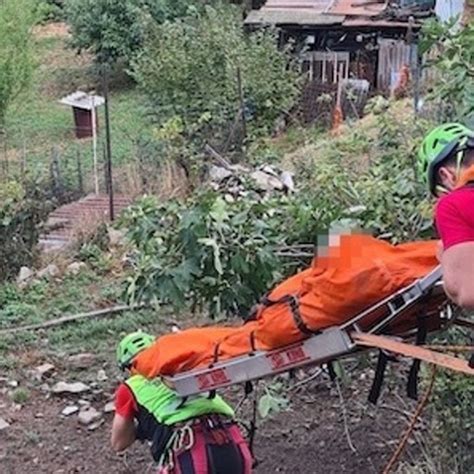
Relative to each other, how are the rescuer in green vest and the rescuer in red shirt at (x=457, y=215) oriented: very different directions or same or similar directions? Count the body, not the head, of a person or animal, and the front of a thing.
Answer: same or similar directions

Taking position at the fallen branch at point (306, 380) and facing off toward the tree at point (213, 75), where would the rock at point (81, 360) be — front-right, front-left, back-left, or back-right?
front-left

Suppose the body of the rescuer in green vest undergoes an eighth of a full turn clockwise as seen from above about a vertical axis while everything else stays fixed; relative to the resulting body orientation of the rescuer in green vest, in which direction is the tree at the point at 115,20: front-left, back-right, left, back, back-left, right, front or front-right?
front

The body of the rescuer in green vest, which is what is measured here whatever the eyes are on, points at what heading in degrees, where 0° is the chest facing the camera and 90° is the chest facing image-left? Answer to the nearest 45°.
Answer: approximately 135°

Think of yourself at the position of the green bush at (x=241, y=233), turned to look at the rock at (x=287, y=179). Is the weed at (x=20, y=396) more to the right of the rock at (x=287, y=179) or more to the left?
left

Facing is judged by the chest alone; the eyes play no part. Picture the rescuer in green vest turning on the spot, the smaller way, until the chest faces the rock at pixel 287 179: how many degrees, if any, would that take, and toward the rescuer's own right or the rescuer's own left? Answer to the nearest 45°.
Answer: approximately 45° to the rescuer's own right

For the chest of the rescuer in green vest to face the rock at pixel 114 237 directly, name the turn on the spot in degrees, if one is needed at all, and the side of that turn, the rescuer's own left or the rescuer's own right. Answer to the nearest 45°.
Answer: approximately 45° to the rescuer's own right
